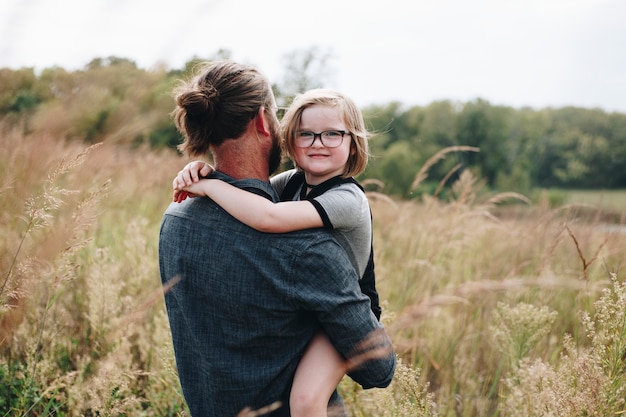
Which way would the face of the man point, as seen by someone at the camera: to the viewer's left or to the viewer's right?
to the viewer's right

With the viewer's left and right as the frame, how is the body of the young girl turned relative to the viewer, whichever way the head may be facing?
facing the viewer and to the left of the viewer
